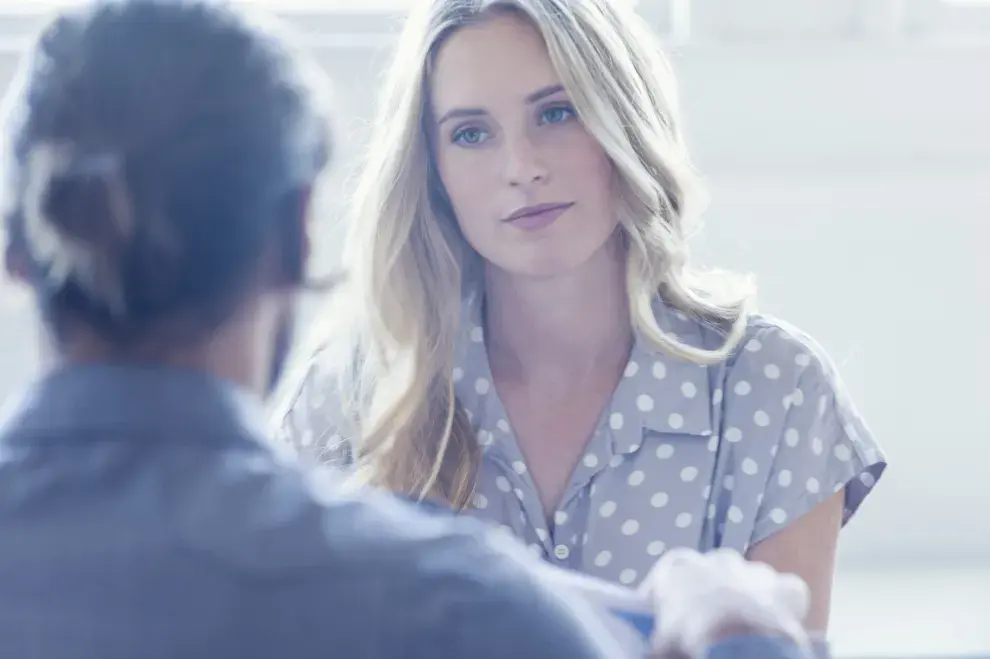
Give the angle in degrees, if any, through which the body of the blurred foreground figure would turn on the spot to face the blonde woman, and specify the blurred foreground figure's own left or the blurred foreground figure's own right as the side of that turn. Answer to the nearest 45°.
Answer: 0° — they already face them

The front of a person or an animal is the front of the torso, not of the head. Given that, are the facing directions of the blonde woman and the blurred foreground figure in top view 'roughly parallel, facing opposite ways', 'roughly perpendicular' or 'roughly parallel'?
roughly parallel, facing opposite ways

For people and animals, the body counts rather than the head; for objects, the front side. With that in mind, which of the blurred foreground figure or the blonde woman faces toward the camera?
the blonde woman

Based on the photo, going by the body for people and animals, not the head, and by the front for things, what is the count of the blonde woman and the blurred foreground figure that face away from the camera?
1

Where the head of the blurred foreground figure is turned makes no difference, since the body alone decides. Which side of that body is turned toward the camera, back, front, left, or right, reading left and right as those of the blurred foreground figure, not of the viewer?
back

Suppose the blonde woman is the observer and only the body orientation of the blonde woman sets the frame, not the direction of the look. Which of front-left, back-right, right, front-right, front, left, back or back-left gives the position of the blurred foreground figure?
front

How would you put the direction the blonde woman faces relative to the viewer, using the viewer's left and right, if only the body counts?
facing the viewer
